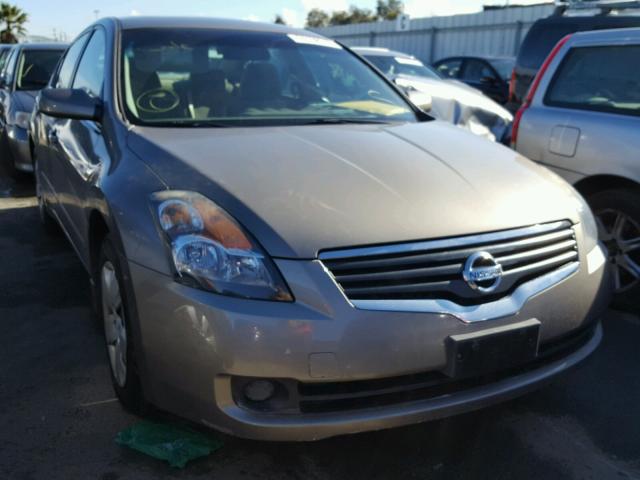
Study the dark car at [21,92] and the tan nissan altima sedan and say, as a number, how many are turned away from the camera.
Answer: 0

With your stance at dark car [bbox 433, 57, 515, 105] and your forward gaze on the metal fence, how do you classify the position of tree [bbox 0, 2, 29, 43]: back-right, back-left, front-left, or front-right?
front-left

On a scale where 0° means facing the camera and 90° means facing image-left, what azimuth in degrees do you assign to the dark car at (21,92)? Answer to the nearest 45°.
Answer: approximately 315°

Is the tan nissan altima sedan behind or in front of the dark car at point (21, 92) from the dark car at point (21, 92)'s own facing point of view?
in front

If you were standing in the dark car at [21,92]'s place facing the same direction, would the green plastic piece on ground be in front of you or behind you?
in front

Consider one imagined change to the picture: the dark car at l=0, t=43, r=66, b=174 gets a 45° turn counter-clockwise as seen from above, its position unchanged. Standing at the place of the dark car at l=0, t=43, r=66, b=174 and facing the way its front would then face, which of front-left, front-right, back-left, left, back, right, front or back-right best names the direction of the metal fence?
front-left

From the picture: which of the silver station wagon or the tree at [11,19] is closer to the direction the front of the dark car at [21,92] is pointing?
the silver station wagon

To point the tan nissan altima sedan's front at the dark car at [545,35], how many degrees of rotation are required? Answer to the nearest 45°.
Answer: approximately 90° to its left

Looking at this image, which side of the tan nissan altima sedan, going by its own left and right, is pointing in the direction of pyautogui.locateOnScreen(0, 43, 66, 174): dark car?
back

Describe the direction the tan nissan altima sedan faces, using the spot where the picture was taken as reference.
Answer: facing the viewer and to the right of the viewer

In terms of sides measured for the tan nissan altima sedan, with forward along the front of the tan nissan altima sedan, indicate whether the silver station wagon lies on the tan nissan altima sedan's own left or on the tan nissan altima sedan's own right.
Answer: on the tan nissan altima sedan's own left

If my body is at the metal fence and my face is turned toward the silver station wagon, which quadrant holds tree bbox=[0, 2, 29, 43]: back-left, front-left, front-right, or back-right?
back-right

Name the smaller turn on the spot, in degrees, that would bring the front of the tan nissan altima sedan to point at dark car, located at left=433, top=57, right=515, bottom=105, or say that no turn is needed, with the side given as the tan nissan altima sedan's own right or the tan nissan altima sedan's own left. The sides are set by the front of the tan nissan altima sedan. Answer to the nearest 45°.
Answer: approximately 135° to the tan nissan altima sedan's own left

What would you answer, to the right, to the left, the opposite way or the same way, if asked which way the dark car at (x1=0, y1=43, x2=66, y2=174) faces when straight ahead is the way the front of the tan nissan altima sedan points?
the same way

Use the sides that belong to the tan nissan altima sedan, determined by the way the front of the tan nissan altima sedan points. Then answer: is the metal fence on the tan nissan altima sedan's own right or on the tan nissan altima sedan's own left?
on the tan nissan altima sedan's own left
